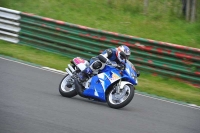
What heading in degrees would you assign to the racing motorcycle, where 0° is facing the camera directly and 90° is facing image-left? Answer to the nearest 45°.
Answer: approximately 315°
